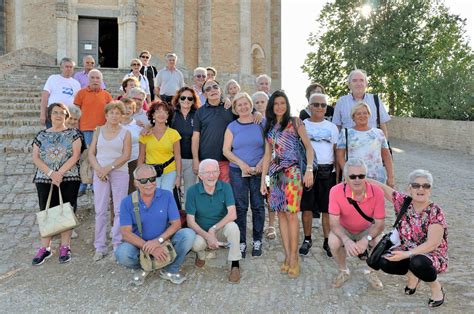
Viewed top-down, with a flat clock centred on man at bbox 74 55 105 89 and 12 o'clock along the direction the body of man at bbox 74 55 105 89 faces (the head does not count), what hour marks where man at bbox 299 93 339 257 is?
man at bbox 299 93 339 257 is roughly at 11 o'clock from man at bbox 74 55 105 89.

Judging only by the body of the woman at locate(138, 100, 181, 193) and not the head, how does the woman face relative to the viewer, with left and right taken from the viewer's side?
facing the viewer

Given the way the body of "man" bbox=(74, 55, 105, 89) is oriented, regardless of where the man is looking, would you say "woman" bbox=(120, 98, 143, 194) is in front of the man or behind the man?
in front

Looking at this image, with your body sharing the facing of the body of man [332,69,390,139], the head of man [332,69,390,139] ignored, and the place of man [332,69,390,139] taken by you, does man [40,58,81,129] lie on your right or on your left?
on your right

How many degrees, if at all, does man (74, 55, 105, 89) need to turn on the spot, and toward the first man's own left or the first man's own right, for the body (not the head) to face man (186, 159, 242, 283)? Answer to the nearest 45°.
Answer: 0° — they already face them

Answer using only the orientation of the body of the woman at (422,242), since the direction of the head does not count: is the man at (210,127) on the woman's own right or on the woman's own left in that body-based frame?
on the woman's own right

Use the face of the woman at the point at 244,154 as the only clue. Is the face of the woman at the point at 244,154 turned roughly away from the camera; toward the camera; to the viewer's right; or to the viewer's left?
toward the camera

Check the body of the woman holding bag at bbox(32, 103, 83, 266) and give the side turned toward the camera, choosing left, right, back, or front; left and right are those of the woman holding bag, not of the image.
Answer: front

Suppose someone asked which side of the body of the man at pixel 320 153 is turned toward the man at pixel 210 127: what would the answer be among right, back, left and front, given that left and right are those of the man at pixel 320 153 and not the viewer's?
right

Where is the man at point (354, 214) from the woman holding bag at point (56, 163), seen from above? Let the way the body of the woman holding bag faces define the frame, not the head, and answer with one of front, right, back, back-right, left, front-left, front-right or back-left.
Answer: front-left

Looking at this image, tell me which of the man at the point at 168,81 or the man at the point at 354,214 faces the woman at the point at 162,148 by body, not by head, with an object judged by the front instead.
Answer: the man at the point at 168,81

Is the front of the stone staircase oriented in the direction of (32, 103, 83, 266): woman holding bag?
yes

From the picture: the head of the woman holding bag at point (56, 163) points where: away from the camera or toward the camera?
toward the camera

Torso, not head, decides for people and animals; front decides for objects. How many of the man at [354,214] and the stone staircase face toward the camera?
2

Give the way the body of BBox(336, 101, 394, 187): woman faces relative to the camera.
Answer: toward the camera

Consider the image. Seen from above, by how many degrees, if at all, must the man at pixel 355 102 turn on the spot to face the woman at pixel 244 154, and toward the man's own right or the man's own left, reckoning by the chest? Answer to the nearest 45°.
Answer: approximately 45° to the man's own right

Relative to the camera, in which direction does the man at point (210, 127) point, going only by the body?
toward the camera

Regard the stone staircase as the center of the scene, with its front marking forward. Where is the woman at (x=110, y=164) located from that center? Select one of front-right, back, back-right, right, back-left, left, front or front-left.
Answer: front
